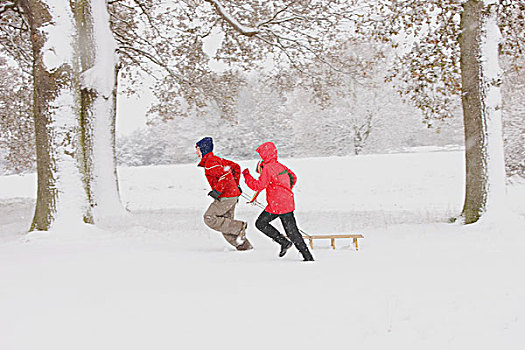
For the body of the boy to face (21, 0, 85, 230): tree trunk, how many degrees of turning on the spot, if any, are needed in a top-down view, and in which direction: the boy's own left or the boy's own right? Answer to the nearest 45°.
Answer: approximately 45° to the boy's own right

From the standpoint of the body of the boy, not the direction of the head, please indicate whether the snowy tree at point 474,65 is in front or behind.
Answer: behind

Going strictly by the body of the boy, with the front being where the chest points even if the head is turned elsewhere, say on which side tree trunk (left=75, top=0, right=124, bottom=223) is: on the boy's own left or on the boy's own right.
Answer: on the boy's own right

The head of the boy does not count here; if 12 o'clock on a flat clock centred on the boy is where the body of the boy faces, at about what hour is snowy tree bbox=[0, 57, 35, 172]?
The snowy tree is roughly at 2 o'clock from the boy.

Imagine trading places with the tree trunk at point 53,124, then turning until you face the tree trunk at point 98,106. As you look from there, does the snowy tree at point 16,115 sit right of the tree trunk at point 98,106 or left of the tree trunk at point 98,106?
left

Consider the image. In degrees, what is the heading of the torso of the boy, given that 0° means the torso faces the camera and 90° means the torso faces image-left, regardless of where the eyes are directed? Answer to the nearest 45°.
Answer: approximately 90°

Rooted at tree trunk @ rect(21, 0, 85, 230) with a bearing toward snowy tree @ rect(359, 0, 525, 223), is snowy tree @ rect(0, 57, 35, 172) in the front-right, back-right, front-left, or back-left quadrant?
back-left

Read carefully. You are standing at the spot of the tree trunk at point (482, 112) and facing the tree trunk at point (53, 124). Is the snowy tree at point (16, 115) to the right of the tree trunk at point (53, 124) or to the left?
right

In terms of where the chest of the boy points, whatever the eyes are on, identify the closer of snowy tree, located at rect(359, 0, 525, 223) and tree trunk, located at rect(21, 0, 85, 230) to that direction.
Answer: the tree trunk

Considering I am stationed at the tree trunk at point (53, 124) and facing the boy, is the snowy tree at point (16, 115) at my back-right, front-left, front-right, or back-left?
back-left
